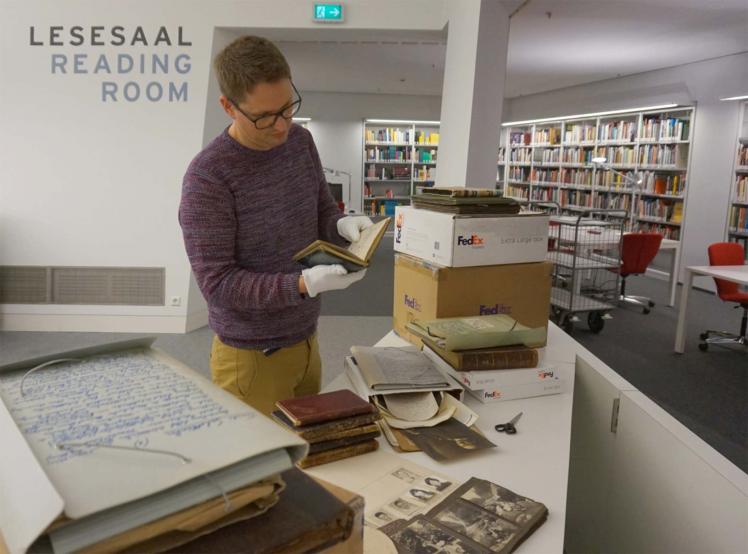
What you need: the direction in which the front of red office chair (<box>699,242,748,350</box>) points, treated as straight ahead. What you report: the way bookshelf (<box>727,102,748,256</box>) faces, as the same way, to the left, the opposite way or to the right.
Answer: to the right

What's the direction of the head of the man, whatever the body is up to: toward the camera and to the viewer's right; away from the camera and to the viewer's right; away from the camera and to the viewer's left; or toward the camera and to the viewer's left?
toward the camera and to the viewer's right

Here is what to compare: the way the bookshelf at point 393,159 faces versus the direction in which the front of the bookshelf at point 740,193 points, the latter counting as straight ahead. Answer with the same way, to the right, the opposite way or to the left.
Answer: to the left

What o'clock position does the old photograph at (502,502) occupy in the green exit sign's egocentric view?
The old photograph is roughly at 12 o'clock from the green exit sign.

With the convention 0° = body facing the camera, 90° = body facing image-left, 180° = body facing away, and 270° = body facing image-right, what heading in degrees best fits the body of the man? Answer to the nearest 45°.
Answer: approximately 315°

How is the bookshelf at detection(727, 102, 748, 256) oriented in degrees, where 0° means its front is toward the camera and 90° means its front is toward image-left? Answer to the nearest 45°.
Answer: approximately 45°

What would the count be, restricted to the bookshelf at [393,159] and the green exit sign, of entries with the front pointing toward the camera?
2

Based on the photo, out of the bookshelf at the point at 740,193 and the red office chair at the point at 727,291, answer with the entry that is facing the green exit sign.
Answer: the bookshelf

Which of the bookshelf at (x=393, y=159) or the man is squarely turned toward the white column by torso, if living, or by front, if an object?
the bookshelf

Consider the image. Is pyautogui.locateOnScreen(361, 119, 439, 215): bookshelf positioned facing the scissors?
yes

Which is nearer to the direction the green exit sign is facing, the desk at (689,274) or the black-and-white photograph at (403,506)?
the black-and-white photograph
